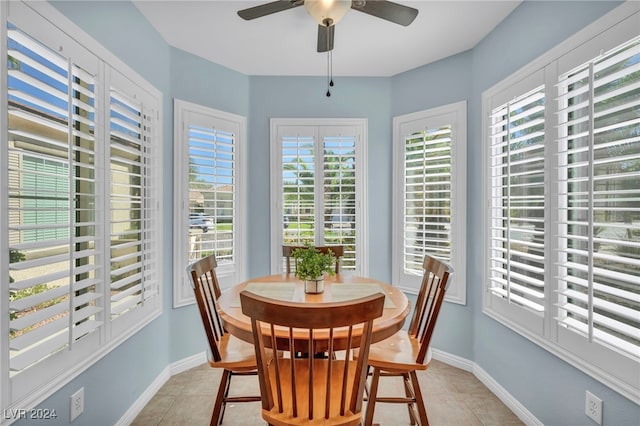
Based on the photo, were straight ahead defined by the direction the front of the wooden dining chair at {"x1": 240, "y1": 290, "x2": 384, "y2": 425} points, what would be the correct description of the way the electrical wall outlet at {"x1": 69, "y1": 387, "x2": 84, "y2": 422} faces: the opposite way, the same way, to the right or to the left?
to the right

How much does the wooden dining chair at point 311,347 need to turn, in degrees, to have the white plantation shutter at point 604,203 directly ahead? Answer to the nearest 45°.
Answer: approximately 90° to its right

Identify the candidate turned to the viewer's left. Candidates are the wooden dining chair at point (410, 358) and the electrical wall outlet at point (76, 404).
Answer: the wooden dining chair

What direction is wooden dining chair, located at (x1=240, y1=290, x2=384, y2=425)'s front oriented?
away from the camera

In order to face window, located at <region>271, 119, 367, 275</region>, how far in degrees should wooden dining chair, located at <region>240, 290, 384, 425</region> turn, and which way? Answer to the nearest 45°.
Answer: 0° — it already faces it

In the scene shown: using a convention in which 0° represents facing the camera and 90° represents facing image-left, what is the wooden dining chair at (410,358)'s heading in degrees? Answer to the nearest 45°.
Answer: approximately 90°
